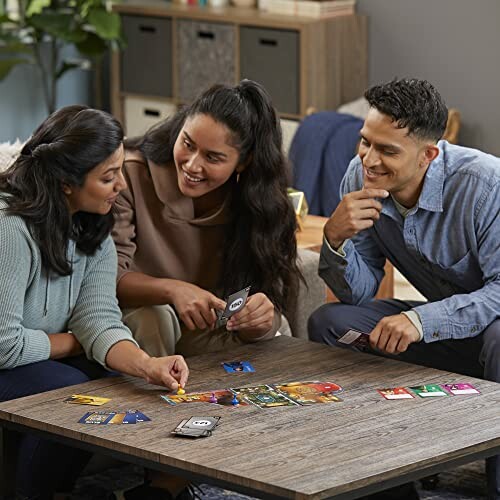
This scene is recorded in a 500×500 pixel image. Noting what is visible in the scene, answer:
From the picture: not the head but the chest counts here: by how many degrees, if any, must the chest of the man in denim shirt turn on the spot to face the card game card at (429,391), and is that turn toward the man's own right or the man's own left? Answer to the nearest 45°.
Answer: approximately 45° to the man's own left

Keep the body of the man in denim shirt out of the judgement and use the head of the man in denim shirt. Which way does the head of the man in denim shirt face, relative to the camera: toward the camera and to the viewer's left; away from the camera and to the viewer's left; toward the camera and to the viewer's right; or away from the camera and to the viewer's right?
toward the camera and to the viewer's left

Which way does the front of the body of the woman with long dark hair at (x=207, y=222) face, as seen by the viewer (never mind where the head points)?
toward the camera

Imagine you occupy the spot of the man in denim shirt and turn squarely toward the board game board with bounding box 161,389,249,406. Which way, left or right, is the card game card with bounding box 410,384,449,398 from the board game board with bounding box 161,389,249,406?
left

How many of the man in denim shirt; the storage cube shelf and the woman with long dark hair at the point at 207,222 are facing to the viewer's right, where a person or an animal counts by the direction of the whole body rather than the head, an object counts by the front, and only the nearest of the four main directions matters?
0

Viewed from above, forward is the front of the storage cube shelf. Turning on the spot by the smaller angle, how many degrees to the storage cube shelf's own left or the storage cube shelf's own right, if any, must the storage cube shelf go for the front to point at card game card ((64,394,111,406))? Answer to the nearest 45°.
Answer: approximately 45° to the storage cube shelf's own left

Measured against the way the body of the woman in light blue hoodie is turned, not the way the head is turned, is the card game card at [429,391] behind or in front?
in front

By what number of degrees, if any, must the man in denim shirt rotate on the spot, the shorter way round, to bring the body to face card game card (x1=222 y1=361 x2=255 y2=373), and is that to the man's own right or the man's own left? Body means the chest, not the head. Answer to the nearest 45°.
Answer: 0° — they already face it

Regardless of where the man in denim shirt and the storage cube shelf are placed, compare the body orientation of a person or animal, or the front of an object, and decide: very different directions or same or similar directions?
same or similar directions

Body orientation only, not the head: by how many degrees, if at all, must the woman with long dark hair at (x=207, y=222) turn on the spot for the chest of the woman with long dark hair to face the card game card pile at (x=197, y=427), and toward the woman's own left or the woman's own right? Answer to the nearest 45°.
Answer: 0° — they already face it

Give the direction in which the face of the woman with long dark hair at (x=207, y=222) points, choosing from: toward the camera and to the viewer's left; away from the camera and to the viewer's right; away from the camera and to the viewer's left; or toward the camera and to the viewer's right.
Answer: toward the camera and to the viewer's left

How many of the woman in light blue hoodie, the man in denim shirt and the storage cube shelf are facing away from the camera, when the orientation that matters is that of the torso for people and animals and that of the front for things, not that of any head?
0

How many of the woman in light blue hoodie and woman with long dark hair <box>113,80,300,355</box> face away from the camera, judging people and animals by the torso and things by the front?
0

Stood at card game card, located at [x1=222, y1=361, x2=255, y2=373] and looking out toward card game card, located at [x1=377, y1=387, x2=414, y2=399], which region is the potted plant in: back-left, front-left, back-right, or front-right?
back-left

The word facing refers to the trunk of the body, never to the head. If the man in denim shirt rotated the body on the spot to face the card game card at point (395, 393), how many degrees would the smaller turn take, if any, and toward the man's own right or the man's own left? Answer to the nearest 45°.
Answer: approximately 45° to the man's own left

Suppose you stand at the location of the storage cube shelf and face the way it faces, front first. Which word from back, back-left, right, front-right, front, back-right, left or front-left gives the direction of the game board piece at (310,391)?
front-left

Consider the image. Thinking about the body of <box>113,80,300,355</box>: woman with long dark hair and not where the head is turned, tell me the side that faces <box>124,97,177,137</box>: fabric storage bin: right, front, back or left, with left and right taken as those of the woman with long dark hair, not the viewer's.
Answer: back
